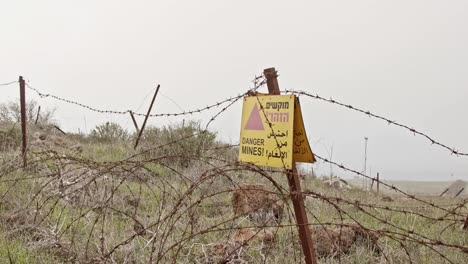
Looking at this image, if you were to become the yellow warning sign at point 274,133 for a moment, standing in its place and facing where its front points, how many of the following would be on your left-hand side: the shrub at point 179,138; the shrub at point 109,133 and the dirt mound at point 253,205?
0

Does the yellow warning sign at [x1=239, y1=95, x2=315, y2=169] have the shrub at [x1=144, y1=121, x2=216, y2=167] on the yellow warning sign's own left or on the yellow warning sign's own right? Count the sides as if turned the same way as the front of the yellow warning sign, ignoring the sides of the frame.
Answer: on the yellow warning sign's own right

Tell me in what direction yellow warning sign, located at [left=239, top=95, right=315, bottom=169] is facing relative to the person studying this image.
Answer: facing the viewer and to the left of the viewer

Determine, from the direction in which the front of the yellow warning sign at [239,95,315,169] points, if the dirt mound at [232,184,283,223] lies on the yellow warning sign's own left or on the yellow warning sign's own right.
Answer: on the yellow warning sign's own right

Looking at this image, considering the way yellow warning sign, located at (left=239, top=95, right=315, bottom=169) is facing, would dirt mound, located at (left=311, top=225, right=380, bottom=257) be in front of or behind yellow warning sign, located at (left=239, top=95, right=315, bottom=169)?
behind

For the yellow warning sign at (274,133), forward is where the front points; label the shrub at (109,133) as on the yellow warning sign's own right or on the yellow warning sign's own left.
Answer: on the yellow warning sign's own right
